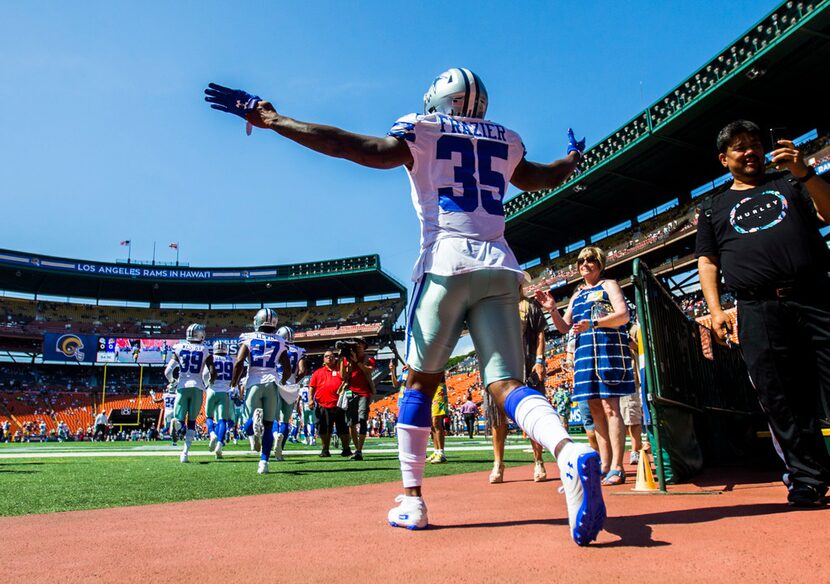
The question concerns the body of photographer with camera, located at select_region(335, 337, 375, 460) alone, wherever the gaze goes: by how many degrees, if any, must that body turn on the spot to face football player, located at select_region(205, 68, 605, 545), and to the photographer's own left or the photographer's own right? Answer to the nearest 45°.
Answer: approximately 45° to the photographer's own left
